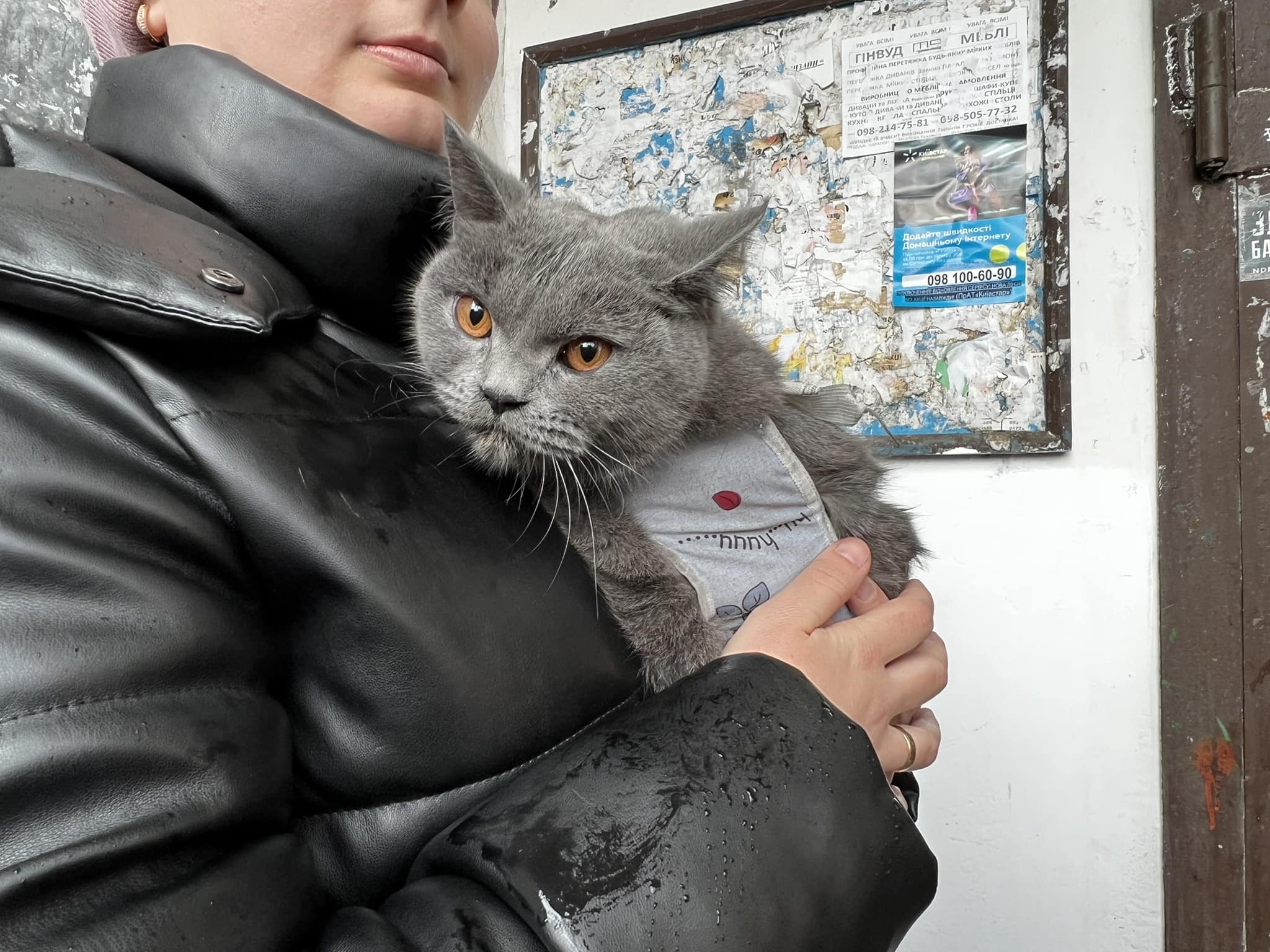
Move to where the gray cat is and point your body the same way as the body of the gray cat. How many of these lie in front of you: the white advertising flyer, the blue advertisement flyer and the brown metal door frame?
0

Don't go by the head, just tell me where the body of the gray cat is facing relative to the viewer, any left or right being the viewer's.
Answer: facing the viewer and to the left of the viewer

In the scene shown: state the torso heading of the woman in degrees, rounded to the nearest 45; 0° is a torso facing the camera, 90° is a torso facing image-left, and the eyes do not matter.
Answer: approximately 315°

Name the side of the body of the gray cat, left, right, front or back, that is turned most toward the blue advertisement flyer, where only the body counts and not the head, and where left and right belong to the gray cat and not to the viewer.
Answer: back

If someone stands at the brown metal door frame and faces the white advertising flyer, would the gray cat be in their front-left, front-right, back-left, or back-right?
front-left

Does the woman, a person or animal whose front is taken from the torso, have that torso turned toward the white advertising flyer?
no

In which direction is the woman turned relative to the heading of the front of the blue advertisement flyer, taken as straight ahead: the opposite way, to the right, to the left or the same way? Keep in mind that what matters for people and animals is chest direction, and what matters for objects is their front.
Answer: to the left

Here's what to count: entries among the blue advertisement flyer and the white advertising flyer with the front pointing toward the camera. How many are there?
2

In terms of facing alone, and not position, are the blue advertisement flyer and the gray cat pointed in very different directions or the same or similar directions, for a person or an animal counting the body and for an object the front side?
same or similar directions

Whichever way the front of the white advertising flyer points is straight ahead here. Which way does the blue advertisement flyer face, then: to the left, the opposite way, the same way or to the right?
the same way

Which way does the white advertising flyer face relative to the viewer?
toward the camera

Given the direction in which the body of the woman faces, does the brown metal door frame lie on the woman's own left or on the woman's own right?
on the woman's own left

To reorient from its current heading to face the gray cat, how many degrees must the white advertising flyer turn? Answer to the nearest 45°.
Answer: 0° — it already faces it

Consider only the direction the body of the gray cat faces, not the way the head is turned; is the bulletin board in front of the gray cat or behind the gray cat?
behind

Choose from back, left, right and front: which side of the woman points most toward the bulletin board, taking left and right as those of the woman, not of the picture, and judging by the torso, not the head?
left
